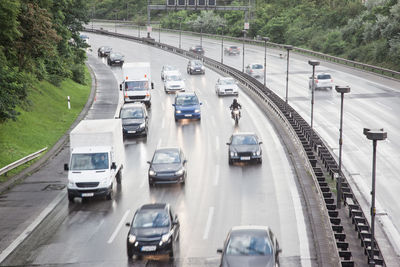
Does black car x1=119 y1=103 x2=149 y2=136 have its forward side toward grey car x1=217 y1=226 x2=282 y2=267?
yes

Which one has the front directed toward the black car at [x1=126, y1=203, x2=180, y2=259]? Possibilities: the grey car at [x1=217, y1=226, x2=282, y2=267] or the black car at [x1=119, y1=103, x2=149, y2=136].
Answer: the black car at [x1=119, y1=103, x2=149, y2=136]

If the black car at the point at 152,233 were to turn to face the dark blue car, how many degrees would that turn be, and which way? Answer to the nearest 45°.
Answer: approximately 180°

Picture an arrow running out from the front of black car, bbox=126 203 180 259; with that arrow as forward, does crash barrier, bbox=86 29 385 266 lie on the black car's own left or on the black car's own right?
on the black car's own left

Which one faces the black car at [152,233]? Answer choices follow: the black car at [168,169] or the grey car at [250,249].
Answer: the black car at [168,169]

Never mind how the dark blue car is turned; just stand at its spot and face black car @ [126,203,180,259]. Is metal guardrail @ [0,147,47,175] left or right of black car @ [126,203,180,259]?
right

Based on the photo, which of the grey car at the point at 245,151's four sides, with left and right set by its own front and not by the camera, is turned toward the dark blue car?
back

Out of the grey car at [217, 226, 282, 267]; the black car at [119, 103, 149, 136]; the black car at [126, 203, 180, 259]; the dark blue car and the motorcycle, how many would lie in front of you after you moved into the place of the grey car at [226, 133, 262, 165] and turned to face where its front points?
2

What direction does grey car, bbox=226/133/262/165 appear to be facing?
toward the camera

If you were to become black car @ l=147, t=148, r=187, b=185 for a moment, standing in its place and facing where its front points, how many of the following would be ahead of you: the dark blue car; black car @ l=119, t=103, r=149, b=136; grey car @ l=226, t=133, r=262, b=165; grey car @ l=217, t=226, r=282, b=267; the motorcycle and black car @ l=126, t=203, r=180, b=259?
2

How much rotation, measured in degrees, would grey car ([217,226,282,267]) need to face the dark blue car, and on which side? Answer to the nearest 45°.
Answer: approximately 180°

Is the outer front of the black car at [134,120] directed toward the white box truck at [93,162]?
yes

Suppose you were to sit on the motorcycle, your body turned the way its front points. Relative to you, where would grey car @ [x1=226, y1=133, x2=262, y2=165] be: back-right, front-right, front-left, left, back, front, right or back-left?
front

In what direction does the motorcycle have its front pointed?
toward the camera

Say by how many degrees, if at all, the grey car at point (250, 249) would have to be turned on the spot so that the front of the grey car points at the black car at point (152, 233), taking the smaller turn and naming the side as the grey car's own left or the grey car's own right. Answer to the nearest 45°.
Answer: approximately 135° to the grey car's own right

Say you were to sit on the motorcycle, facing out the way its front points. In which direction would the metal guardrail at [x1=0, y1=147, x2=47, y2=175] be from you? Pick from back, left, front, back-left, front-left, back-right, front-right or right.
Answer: front-right

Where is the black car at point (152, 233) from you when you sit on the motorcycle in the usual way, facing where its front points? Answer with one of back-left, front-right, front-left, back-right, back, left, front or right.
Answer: front
